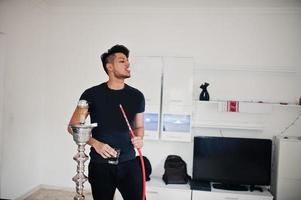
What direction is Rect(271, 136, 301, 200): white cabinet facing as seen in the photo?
toward the camera

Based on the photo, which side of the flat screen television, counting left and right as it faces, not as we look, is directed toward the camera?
front

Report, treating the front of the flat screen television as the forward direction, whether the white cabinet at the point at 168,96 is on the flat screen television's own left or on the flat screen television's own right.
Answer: on the flat screen television's own right

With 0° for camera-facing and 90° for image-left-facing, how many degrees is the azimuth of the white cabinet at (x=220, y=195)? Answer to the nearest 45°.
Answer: approximately 0°

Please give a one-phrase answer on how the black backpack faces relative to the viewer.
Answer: facing the viewer

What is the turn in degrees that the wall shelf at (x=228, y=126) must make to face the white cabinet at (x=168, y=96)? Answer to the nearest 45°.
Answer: approximately 45° to its right

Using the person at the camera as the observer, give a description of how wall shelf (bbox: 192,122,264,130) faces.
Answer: facing the viewer

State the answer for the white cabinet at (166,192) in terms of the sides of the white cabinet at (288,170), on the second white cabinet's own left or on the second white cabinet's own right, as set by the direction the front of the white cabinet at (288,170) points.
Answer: on the second white cabinet's own right

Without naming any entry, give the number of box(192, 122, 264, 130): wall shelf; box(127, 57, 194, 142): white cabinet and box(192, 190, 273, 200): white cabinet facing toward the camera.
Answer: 3
